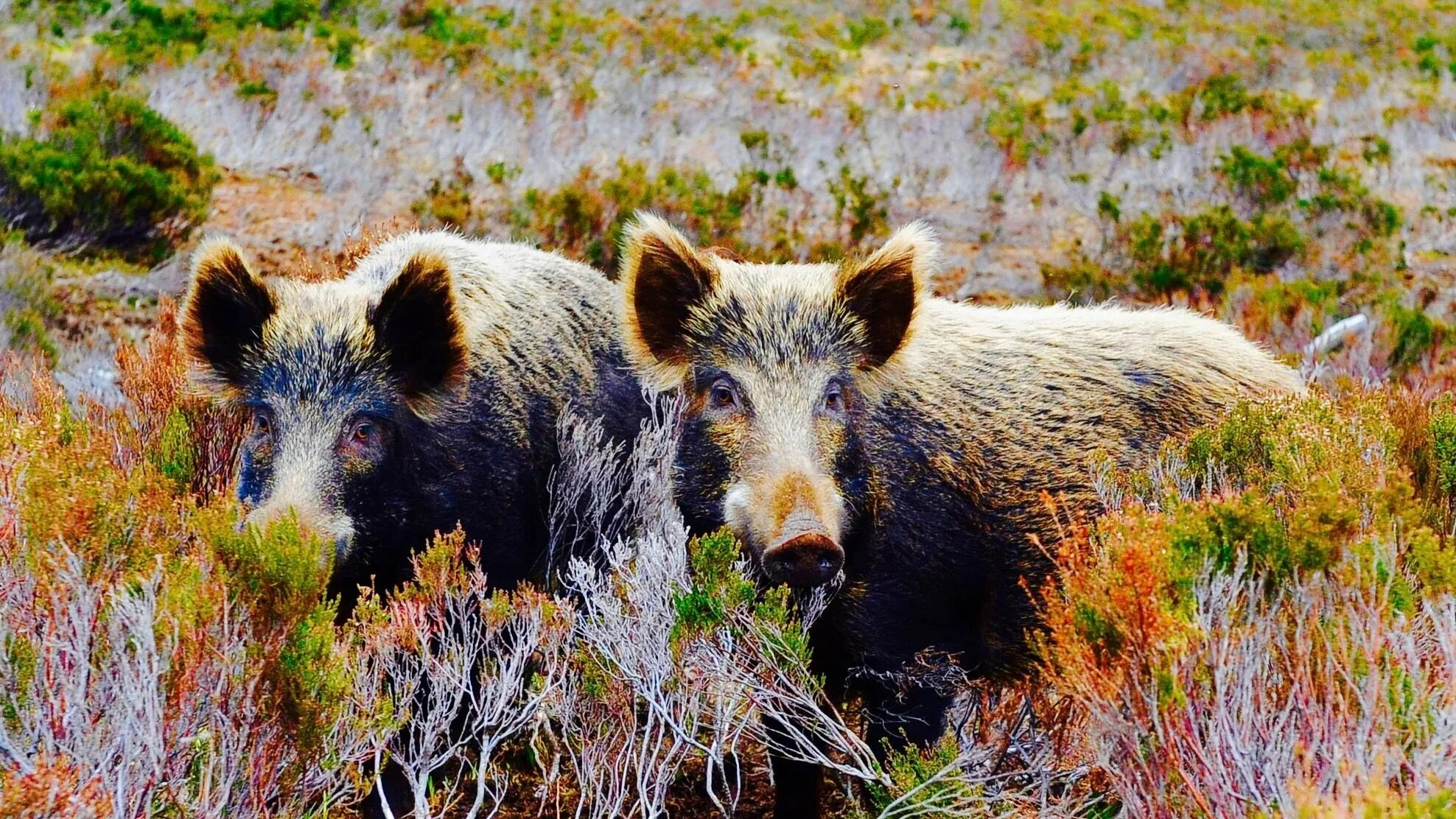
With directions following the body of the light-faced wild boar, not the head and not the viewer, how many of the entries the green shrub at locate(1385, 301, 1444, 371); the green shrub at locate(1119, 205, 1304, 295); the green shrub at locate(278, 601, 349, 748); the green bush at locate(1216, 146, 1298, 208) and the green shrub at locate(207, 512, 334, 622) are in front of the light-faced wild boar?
2

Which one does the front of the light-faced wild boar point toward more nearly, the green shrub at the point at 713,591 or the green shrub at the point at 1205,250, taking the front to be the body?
the green shrub at the point at 713,591

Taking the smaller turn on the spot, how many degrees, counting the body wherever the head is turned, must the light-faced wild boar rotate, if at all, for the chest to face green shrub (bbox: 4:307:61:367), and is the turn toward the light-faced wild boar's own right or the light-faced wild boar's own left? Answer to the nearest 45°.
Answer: approximately 45° to the light-faced wild boar's own right

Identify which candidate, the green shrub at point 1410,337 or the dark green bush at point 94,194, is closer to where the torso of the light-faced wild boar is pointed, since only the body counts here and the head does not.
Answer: the dark green bush

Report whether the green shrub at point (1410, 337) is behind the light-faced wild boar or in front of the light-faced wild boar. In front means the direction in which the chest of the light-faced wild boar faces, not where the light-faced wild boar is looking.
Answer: behind

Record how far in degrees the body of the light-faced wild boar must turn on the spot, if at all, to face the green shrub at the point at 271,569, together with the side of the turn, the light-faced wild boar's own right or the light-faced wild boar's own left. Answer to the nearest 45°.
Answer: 0° — it already faces it

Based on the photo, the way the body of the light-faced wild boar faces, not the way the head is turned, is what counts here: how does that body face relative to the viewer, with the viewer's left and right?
facing the viewer and to the left of the viewer

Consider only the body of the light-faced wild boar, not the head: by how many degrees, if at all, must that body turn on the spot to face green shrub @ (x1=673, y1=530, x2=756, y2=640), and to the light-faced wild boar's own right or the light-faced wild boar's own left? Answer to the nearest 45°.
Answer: approximately 45° to the light-faced wild boar's own left

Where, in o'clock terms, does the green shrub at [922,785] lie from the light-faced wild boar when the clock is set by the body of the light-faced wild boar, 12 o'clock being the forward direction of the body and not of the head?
The green shrub is roughly at 10 o'clock from the light-faced wild boar.

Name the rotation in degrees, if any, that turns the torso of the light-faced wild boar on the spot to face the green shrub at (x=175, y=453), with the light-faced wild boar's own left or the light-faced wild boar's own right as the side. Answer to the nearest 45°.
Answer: approximately 45° to the light-faced wild boar's own right

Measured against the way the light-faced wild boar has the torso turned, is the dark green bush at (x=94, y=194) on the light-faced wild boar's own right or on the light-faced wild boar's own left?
on the light-faced wild boar's own right

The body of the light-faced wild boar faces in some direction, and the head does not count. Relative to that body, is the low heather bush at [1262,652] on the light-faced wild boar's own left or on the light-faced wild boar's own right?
on the light-faced wild boar's own left

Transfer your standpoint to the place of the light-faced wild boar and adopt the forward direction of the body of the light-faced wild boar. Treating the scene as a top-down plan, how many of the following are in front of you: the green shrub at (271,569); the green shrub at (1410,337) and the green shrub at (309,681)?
2
